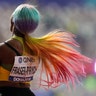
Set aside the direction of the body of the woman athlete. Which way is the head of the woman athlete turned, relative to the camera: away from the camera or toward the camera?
away from the camera

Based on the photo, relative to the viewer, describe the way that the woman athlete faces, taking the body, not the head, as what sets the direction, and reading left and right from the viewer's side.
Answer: facing away from the viewer and to the left of the viewer
